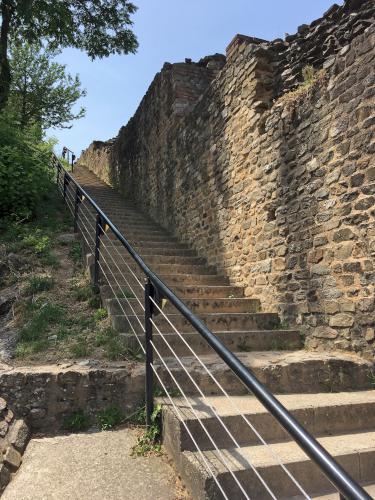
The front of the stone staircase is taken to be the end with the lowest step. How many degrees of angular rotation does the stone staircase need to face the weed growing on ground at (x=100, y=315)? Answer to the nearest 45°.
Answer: approximately 135° to its right

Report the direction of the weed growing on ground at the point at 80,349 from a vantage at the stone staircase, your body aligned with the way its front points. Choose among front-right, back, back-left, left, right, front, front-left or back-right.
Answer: right

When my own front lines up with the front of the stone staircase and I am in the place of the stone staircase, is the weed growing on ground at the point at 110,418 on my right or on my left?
on my right

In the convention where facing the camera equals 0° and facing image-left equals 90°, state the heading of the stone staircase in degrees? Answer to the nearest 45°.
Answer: approximately 0°

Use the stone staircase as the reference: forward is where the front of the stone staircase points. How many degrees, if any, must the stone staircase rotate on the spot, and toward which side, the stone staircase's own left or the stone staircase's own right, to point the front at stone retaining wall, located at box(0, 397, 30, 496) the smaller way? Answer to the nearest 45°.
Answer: approximately 90° to the stone staircase's own right

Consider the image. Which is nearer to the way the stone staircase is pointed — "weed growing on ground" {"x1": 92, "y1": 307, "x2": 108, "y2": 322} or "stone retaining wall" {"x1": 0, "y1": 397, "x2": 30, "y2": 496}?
the stone retaining wall

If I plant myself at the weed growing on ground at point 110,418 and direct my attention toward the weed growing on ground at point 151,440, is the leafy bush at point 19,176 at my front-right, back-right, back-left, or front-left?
back-left

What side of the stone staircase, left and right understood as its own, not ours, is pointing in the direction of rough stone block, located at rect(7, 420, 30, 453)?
right

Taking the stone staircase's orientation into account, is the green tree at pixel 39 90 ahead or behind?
behind

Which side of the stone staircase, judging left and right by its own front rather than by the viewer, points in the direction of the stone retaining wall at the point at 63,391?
right
